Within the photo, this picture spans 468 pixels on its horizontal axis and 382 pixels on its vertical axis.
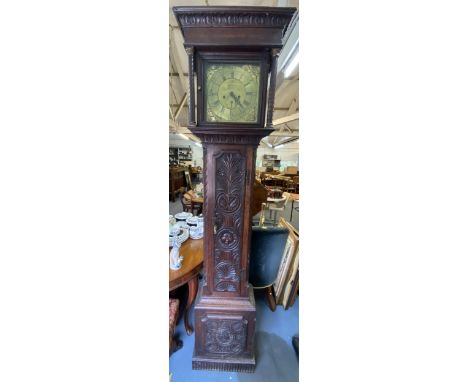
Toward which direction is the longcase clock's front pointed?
toward the camera

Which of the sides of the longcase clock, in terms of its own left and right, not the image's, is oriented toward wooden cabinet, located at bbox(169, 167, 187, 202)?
back
